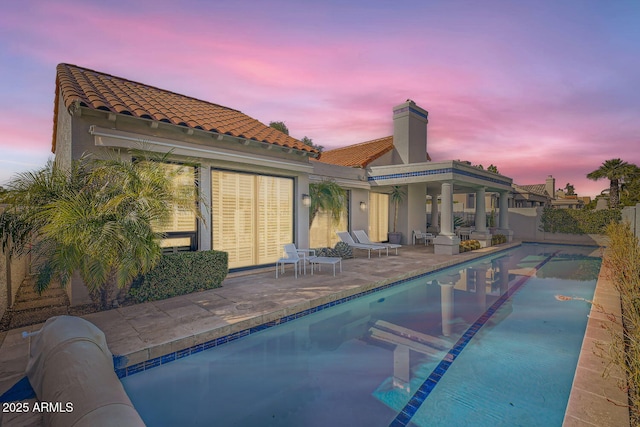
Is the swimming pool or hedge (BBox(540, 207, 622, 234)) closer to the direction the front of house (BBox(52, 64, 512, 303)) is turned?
the swimming pool

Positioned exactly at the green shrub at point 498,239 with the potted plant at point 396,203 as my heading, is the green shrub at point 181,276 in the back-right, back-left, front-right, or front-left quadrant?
front-left

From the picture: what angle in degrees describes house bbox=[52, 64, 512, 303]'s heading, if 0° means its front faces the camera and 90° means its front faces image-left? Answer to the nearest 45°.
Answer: approximately 315°

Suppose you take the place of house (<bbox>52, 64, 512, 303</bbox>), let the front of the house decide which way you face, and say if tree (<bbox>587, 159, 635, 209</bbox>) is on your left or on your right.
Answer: on your left

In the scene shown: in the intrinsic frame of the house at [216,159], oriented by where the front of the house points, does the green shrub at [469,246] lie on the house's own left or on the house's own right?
on the house's own left

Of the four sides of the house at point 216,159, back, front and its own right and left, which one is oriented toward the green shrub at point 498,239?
left

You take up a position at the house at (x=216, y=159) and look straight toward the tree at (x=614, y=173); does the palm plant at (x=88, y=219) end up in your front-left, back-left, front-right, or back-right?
back-right

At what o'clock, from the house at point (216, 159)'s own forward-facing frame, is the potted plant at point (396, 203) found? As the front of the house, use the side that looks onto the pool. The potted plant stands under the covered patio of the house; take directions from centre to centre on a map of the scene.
The potted plant is roughly at 9 o'clock from the house.
